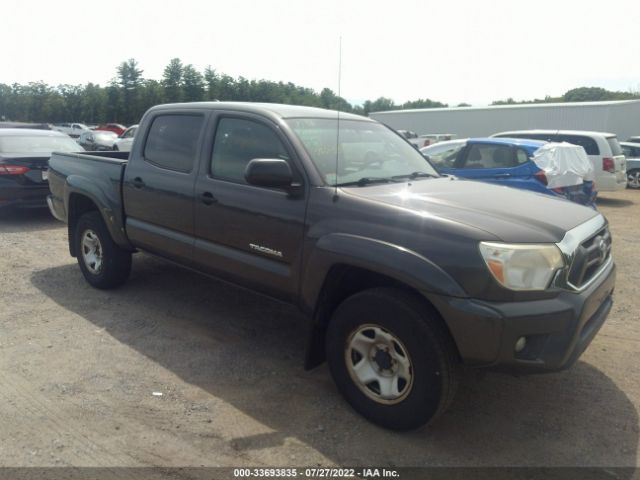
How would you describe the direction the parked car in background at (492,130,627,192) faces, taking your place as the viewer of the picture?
facing away from the viewer and to the left of the viewer

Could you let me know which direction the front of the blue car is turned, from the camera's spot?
facing away from the viewer and to the left of the viewer

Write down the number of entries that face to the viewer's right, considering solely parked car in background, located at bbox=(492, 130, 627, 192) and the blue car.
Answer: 0

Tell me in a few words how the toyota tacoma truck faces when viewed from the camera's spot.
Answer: facing the viewer and to the right of the viewer

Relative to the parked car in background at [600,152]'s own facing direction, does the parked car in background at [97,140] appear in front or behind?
in front

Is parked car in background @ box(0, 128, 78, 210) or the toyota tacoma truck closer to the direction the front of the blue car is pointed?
the parked car in background

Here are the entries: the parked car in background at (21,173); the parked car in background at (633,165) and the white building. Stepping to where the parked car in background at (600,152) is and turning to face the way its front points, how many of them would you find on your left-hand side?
1

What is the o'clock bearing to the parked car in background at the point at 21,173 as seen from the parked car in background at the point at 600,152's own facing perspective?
the parked car in background at the point at 21,173 is roughly at 9 o'clock from the parked car in background at the point at 600,152.

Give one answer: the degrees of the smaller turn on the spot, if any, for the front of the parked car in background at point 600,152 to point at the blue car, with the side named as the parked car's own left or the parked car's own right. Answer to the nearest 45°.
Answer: approximately 135° to the parked car's own left

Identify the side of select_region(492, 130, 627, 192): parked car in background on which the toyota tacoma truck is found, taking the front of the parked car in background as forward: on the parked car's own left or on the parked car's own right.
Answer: on the parked car's own left

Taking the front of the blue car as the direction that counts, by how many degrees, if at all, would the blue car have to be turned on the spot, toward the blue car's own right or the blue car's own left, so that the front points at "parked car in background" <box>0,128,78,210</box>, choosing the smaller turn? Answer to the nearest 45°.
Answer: approximately 45° to the blue car's own left

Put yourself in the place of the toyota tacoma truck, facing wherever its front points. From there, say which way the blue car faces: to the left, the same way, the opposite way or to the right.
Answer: the opposite way

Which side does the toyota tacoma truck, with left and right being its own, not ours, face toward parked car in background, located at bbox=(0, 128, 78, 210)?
back

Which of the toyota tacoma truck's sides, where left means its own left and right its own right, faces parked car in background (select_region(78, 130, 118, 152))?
back
